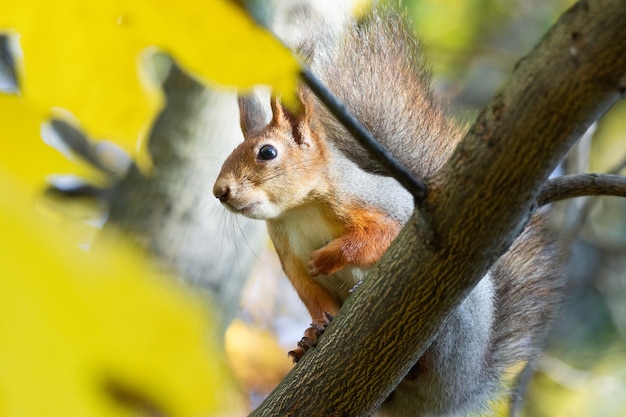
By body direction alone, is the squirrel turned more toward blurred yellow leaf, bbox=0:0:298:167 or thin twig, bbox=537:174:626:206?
the blurred yellow leaf

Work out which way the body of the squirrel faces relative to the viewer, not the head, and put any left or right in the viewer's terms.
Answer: facing the viewer and to the left of the viewer

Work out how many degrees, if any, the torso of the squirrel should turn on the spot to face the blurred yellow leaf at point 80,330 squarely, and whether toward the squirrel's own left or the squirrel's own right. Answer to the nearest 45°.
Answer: approximately 45° to the squirrel's own left

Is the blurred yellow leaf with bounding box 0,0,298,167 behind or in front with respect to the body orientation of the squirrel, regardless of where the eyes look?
in front

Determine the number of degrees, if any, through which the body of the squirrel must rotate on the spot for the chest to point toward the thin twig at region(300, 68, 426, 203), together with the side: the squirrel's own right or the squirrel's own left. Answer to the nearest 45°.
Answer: approximately 45° to the squirrel's own left
